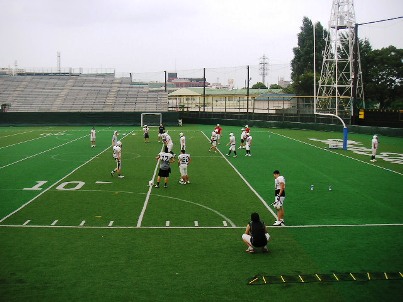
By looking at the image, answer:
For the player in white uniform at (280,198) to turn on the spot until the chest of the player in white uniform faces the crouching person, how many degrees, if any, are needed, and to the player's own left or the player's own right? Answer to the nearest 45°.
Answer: approximately 90° to the player's own left

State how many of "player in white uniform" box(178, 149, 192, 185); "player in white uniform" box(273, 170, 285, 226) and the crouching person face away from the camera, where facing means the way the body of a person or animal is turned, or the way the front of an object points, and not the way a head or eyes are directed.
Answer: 2

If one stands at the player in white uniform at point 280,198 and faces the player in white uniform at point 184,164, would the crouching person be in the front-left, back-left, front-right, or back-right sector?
back-left

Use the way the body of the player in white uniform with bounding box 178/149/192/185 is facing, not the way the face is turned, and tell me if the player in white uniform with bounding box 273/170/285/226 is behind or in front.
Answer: behind

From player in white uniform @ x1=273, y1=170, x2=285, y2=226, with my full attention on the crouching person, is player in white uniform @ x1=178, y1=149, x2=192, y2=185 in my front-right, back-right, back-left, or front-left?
back-right

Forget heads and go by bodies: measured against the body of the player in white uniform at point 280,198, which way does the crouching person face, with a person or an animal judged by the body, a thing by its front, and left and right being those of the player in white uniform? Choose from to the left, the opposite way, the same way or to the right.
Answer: to the right

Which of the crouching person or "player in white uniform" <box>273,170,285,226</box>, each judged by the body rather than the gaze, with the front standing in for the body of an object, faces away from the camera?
the crouching person

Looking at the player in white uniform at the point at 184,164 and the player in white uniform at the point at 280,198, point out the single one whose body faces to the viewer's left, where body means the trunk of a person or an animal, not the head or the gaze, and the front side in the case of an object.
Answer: the player in white uniform at the point at 280,198

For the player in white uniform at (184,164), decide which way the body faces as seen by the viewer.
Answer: away from the camera

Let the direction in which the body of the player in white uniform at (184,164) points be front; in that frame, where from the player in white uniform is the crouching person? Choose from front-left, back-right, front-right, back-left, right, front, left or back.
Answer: back

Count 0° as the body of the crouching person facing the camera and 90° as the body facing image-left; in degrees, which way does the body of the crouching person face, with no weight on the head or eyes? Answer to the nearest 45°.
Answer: approximately 180°

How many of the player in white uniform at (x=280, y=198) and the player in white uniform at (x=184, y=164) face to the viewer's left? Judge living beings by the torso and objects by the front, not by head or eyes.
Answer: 1

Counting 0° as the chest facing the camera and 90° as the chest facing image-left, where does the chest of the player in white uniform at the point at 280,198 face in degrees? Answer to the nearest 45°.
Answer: approximately 90°

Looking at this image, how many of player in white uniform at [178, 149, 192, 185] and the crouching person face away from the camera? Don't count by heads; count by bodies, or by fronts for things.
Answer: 2
